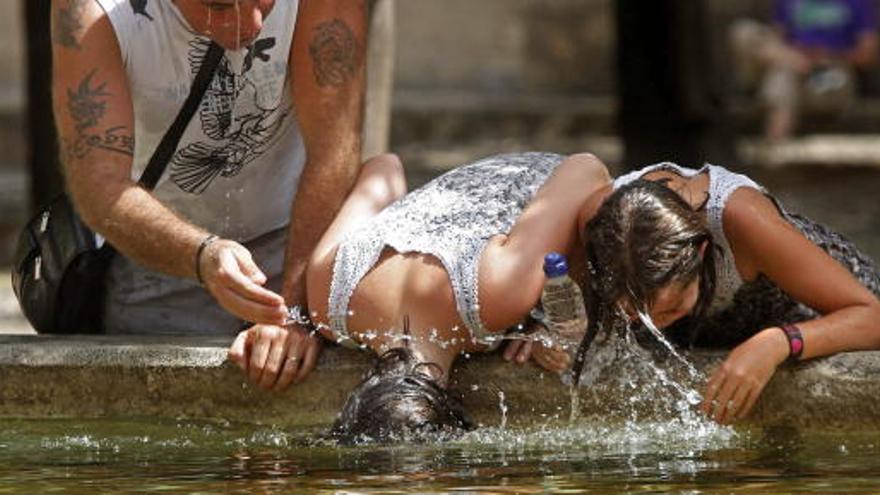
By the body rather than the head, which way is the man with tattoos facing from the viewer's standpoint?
toward the camera

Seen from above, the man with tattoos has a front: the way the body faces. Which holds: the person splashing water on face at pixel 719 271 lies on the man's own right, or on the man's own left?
on the man's own left

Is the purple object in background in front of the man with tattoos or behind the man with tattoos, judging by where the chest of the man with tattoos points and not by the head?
behind

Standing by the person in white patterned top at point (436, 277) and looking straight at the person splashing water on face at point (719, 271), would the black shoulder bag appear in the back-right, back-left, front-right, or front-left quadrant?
back-left
